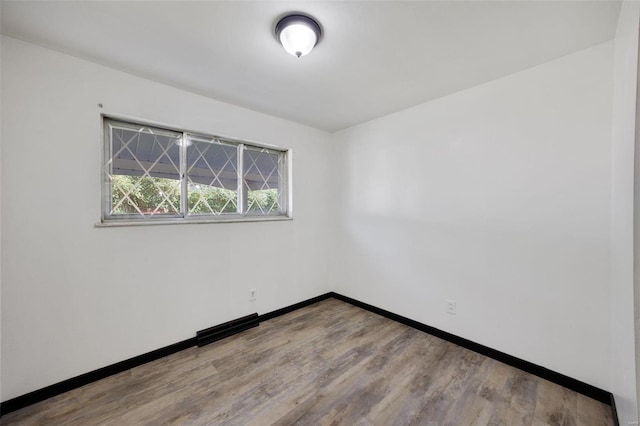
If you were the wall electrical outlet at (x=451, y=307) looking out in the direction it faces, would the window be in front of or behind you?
in front

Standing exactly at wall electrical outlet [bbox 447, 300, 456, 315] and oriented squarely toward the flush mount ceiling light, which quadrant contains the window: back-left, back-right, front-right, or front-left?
front-right

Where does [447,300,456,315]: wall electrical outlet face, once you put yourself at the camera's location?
facing the viewer and to the left of the viewer

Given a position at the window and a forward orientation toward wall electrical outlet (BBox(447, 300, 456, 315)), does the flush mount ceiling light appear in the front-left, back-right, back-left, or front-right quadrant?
front-right
